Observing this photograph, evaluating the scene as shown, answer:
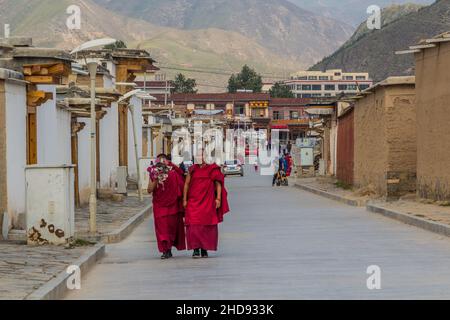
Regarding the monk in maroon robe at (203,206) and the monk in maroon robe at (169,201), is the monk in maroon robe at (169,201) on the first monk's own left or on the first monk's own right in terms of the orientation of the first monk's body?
on the first monk's own right

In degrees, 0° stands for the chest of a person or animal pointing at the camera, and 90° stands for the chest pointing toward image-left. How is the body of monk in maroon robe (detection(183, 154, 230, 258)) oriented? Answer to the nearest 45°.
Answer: approximately 0°

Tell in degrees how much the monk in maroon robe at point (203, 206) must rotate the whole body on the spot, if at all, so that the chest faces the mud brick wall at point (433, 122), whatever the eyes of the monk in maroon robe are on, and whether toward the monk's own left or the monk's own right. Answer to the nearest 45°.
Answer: approximately 135° to the monk's own left

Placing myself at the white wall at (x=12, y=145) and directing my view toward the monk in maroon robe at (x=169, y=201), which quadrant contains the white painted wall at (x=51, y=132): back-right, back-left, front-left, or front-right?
back-left
